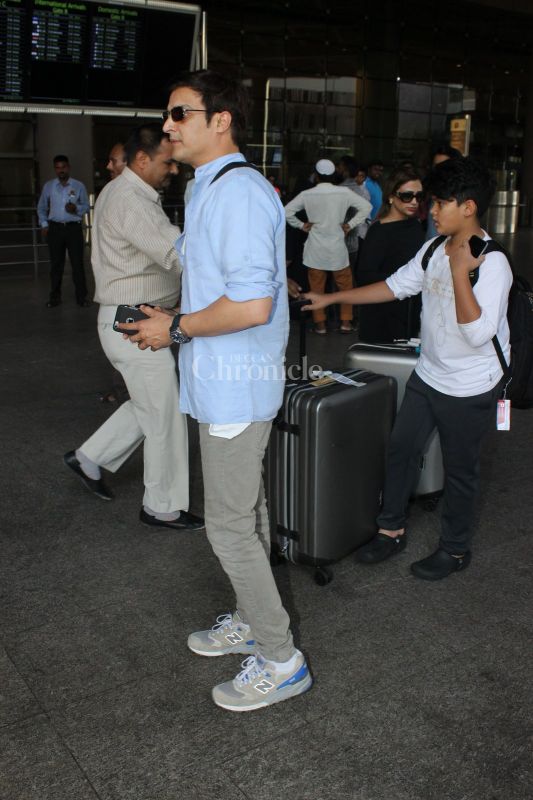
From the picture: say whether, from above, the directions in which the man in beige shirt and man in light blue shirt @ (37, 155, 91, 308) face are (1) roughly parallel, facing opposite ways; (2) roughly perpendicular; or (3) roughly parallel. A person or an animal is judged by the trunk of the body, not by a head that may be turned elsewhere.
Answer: roughly perpendicular

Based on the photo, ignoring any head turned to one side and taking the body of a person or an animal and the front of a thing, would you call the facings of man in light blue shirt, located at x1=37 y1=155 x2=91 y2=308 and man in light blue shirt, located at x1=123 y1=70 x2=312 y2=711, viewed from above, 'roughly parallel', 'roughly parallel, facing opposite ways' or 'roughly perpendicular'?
roughly perpendicular

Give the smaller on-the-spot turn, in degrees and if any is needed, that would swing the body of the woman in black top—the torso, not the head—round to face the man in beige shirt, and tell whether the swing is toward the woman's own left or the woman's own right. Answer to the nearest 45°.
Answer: approximately 90° to the woman's own right

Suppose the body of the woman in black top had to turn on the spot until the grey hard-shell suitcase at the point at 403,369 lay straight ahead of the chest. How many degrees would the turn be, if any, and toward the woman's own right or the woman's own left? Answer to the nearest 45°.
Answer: approximately 45° to the woman's own right

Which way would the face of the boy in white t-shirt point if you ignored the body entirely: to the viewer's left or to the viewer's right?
to the viewer's left

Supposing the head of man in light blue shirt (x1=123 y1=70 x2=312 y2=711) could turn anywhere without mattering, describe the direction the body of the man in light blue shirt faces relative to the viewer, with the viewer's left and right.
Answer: facing to the left of the viewer

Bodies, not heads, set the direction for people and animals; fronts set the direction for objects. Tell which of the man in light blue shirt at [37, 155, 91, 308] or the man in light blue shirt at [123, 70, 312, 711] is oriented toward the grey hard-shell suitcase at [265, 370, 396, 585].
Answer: the man in light blue shirt at [37, 155, 91, 308]

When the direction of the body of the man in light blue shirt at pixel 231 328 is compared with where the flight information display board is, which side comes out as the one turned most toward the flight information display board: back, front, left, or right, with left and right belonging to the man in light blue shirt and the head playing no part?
right

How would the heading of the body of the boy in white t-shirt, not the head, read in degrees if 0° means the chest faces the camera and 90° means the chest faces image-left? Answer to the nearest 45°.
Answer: approximately 45°

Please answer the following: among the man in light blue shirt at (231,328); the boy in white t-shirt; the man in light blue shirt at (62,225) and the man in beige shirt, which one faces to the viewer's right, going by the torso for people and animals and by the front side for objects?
the man in beige shirt
